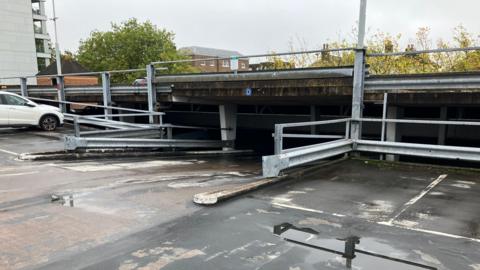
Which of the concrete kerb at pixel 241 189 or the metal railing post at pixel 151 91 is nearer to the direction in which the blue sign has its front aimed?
the concrete kerb

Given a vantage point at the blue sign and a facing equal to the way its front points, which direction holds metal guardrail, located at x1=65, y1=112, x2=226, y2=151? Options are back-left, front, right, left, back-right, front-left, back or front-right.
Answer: right

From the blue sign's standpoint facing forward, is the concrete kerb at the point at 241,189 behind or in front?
in front

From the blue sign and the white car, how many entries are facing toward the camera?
1

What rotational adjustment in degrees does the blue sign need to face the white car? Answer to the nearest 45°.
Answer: approximately 90° to its right
